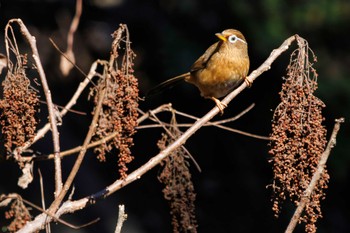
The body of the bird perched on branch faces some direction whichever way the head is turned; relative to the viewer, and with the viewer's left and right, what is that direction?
facing the viewer and to the right of the viewer

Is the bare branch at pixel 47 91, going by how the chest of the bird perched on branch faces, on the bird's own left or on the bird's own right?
on the bird's own right

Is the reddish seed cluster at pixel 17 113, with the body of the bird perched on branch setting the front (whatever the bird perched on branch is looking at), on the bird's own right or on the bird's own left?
on the bird's own right
